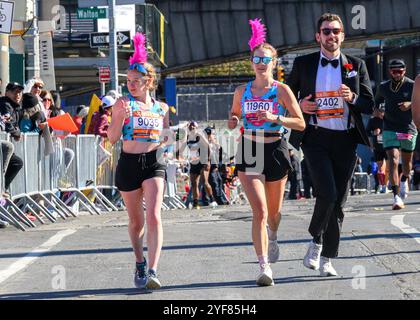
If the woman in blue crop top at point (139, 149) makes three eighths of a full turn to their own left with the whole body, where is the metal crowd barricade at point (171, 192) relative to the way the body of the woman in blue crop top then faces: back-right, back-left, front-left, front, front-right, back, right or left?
front-left

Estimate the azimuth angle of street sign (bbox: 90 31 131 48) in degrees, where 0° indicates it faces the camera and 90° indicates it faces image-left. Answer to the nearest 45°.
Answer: approximately 0°

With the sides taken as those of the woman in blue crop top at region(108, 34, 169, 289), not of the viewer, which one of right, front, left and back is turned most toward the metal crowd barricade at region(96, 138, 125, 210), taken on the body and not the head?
back

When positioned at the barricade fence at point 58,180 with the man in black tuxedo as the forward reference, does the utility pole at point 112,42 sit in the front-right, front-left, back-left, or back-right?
back-left

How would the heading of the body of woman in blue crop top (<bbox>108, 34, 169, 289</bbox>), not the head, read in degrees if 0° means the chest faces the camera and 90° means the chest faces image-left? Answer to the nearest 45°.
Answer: approximately 0°

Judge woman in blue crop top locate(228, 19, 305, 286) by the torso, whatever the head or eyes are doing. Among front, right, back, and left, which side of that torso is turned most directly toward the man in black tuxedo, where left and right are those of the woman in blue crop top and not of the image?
left
